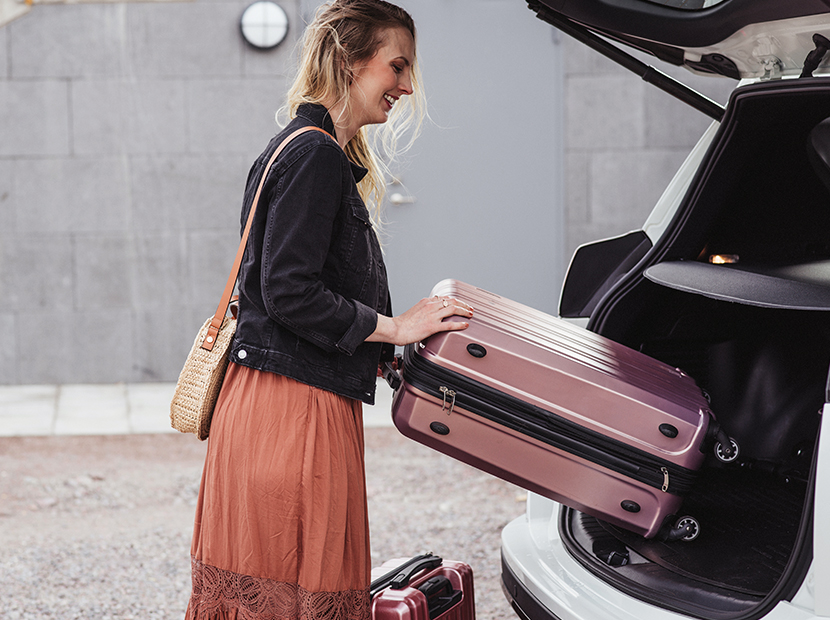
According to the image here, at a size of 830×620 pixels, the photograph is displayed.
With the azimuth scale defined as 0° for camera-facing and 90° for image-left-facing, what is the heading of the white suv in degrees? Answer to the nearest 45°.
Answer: approximately 225°

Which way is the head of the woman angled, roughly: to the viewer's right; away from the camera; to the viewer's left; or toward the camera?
to the viewer's right

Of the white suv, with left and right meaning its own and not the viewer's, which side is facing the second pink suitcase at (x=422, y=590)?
back

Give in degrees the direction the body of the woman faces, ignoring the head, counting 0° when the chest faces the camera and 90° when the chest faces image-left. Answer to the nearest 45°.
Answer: approximately 270°

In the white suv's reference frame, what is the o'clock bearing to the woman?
The woman is roughly at 6 o'clock from the white suv.
